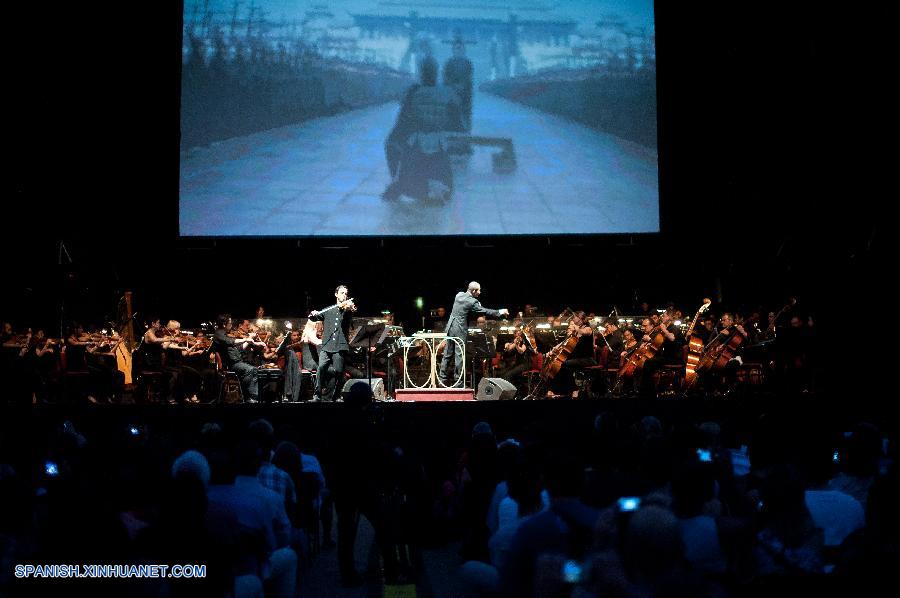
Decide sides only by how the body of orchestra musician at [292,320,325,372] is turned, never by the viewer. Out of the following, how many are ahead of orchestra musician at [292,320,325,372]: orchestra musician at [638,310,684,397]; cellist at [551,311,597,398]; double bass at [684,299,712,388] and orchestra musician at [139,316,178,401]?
3

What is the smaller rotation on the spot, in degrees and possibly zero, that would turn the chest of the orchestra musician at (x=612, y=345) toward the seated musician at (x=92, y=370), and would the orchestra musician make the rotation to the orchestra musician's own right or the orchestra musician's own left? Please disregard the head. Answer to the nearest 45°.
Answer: approximately 45° to the orchestra musician's own right

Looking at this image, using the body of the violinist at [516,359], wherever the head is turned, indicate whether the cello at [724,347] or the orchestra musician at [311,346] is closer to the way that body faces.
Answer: the orchestra musician

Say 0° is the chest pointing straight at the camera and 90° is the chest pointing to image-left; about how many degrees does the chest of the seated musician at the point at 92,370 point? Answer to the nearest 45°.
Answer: approximately 270°

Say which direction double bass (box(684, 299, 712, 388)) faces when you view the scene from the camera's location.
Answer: facing to the left of the viewer

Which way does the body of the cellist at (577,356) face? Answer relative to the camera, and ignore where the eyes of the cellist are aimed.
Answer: to the viewer's left

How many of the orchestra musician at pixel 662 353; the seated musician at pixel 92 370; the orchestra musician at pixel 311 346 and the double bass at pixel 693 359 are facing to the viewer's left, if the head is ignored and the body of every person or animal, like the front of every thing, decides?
2

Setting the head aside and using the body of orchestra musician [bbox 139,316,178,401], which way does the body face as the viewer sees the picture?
to the viewer's right

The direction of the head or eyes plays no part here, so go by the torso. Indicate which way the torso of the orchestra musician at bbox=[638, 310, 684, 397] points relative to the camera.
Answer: to the viewer's left
